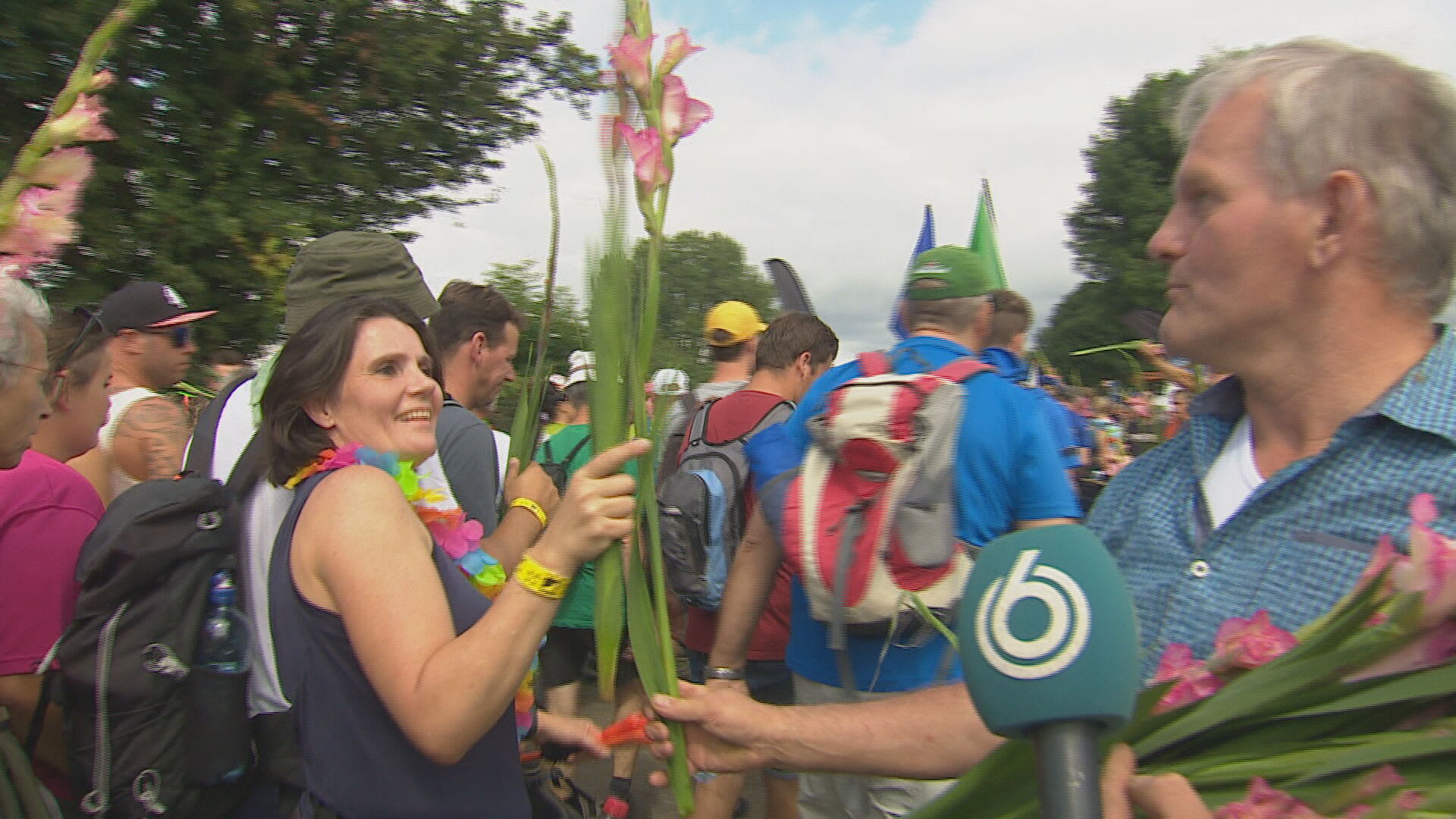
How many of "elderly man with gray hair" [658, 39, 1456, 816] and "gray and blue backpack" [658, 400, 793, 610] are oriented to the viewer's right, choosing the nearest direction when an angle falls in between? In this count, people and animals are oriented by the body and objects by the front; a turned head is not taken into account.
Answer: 0

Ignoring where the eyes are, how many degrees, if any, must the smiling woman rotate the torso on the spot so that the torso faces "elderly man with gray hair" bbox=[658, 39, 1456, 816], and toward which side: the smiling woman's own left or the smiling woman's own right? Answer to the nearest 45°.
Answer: approximately 45° to the smiling woman's own right

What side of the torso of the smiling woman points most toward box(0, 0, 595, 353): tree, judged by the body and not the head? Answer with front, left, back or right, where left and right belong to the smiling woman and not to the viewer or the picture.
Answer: left

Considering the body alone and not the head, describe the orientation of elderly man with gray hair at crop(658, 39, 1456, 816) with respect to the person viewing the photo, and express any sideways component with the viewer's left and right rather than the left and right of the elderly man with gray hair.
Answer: facing the viewer and to the left of the viewer

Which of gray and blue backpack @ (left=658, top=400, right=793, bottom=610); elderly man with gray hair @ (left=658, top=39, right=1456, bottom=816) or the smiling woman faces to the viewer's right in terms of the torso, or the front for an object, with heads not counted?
the smiling woman

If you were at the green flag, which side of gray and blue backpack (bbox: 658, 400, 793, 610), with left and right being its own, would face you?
back

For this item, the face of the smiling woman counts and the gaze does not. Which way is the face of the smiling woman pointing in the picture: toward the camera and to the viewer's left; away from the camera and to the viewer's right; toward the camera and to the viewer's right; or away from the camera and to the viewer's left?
toward the camera and to the viewer's right

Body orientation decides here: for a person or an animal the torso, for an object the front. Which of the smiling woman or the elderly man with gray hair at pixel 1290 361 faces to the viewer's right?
the smiling woman

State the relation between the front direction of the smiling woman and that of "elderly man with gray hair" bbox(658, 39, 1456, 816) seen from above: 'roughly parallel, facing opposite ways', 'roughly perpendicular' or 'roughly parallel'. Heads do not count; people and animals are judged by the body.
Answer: roughly parallel, facing opposite ways

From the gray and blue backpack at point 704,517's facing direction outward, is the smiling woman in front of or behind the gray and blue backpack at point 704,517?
in front

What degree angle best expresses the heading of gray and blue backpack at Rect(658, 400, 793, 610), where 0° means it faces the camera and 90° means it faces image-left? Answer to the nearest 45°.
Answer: approximately 45°

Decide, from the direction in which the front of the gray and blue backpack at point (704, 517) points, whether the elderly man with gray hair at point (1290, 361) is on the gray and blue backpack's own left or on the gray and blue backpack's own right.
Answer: on the gray and blue backpack's own left

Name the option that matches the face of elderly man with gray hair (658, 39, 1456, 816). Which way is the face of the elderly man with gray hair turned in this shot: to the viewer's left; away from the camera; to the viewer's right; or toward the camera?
to the viewer's left
